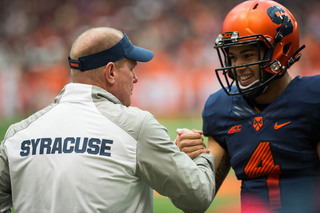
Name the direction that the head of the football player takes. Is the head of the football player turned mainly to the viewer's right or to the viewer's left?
to the viewer's left

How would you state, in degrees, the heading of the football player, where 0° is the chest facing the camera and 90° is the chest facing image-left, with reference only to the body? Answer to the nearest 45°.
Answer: approximately 45°
